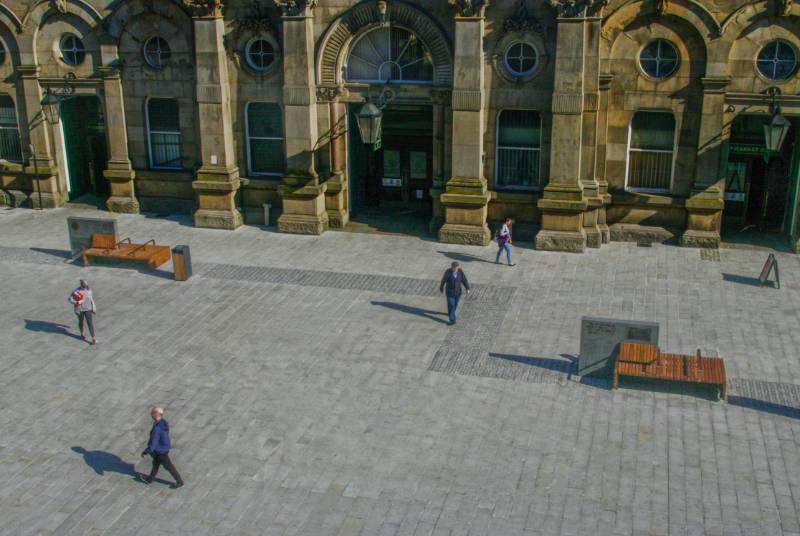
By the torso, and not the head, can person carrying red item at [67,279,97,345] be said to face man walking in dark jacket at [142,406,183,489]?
yes

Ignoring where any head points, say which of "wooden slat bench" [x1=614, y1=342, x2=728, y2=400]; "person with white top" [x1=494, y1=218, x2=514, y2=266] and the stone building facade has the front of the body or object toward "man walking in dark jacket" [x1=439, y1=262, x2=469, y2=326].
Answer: the stone building facade

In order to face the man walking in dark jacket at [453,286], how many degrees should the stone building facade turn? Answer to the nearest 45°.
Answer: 0° — it already faces them

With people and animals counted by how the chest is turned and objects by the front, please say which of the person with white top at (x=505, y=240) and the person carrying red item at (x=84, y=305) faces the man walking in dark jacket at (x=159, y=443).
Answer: the person carrying red item

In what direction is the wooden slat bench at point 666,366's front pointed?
toward the camera

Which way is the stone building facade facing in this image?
toward the camera
